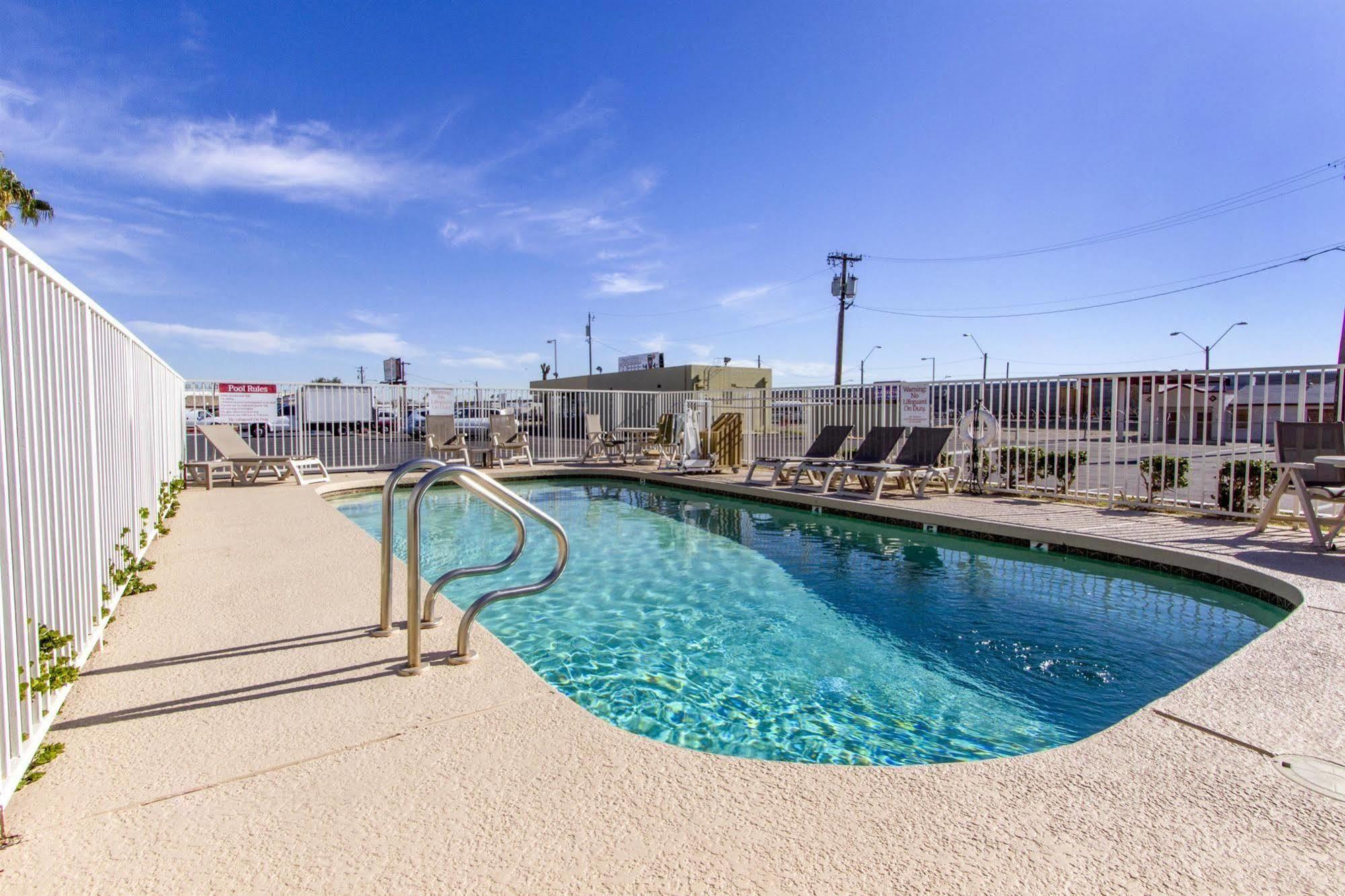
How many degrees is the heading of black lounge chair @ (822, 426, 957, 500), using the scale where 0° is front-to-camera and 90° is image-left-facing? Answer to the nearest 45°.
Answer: approximately 45°

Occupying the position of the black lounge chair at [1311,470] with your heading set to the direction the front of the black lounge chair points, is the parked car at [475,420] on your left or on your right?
on your right

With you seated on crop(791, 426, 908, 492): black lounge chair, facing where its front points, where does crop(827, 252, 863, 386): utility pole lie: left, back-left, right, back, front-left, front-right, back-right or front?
back-right

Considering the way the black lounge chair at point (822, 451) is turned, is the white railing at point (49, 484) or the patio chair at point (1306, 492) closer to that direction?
the white railing

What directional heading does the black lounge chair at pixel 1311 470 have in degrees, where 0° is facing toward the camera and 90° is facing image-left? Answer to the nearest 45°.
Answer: approximately 315°

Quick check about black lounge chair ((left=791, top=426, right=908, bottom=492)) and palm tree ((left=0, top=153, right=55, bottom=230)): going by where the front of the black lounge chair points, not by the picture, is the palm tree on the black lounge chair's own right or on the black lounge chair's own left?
on the black lounge chair's own right

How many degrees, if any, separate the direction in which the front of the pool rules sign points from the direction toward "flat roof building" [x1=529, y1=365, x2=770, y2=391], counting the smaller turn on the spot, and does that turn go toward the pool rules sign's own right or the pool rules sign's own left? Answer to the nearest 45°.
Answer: approximately 135° to the pool rules sign's own left

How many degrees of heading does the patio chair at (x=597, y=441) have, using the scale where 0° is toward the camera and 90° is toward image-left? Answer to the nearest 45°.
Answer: approximately 315°
